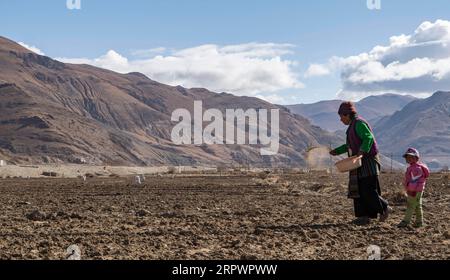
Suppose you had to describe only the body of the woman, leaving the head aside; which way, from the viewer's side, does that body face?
to the viewer's left

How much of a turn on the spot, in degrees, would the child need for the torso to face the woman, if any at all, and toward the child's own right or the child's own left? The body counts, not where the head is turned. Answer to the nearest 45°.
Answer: approximately 45° to the child's own right

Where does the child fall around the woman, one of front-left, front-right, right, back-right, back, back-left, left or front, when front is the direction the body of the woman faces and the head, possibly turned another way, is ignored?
back
